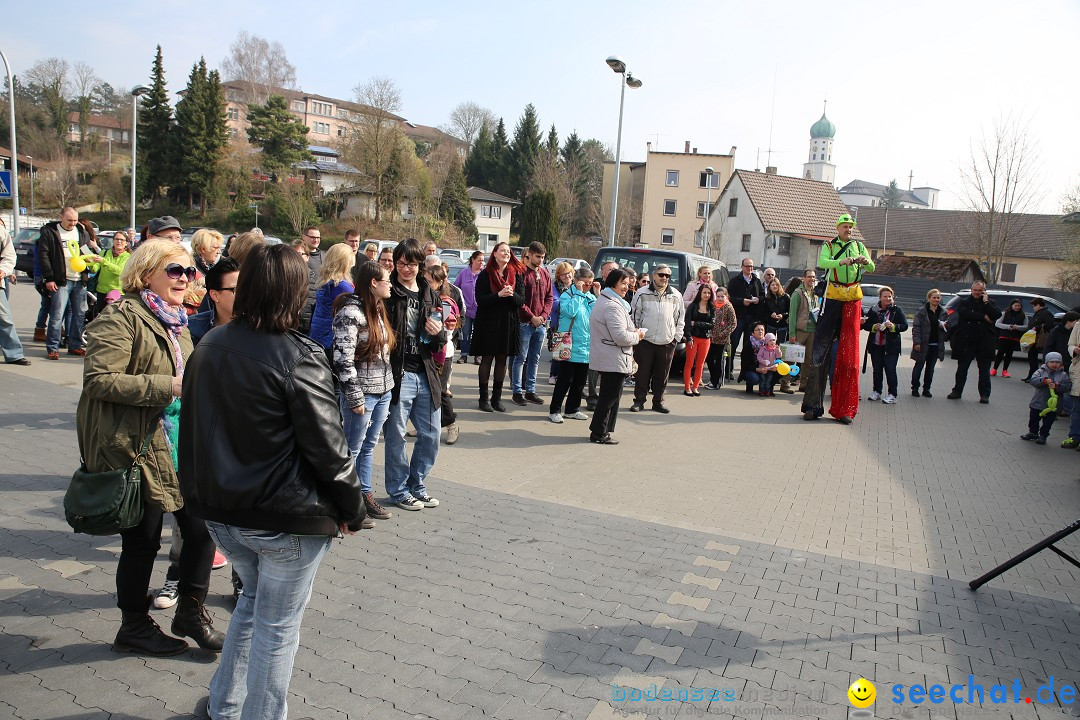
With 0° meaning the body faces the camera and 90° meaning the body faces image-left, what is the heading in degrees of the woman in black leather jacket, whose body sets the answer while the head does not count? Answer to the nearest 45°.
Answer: approximately 225°

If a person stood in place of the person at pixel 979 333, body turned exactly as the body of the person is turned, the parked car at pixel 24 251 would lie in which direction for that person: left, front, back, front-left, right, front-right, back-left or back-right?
right

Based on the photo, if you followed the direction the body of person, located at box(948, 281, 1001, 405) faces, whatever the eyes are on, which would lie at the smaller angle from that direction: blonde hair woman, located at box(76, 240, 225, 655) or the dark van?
the blonde hair woman

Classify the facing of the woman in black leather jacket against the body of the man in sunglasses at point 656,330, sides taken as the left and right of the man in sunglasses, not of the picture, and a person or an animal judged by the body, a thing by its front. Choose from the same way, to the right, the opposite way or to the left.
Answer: the opposite way

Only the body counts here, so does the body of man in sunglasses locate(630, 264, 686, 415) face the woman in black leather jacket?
yes

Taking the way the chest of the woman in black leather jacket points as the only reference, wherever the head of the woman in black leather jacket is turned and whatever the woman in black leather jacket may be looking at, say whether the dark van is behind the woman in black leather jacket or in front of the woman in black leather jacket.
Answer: in front

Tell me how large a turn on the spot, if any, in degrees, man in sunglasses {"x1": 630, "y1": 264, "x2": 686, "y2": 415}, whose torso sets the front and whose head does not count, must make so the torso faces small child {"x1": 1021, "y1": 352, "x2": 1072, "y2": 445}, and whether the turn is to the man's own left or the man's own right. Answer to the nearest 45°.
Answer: approximately 90° to the man's own left

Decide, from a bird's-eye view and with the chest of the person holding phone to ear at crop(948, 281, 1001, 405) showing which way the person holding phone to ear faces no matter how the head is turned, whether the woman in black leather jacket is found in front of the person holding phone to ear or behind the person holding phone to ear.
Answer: in front

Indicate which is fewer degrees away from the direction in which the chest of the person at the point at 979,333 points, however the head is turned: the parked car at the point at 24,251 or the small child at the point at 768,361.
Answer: the small child

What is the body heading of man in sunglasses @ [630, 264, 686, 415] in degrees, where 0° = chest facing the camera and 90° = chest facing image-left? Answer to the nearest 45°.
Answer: approximately 0°

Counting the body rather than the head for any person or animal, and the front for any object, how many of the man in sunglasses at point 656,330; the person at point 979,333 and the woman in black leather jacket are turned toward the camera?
2
